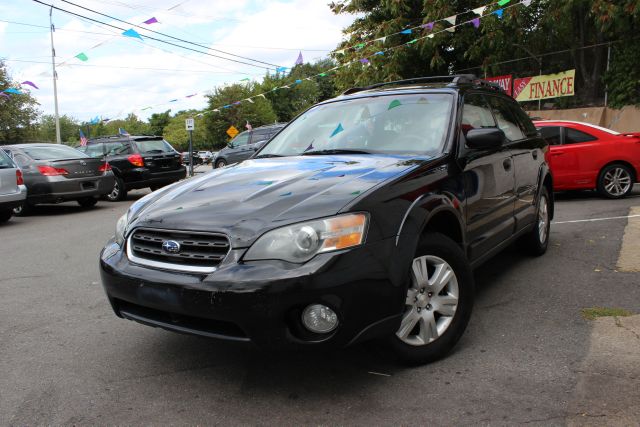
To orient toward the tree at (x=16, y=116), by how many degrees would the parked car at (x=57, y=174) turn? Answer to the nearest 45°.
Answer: approximately 45° to its right

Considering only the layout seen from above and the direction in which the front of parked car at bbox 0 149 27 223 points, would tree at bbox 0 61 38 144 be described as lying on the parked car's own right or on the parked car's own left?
on the parked car's own right

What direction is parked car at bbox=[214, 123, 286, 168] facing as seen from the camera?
to the viewer's left

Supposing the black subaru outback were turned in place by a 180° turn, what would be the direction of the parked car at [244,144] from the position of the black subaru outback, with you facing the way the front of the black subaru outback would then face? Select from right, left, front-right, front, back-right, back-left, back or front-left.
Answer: front-left

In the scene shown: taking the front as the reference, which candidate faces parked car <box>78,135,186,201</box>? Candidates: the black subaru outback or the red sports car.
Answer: the red sports car

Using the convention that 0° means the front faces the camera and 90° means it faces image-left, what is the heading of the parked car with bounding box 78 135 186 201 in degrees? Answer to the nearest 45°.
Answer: approximately 135°

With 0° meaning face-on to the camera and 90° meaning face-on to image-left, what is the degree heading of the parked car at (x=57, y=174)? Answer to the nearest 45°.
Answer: approximately 135°

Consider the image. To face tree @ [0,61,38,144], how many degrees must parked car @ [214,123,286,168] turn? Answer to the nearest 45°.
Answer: approximately 45° to its right

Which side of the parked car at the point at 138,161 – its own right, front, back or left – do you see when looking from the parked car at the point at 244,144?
right

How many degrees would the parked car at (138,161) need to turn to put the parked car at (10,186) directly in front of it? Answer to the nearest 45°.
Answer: approximately 90° to its left

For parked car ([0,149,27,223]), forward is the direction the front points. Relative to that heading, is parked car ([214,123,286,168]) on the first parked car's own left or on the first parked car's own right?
on the first parked car's own right

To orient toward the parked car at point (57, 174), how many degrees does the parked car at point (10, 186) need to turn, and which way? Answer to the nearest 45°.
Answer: approximately 90° to its right
